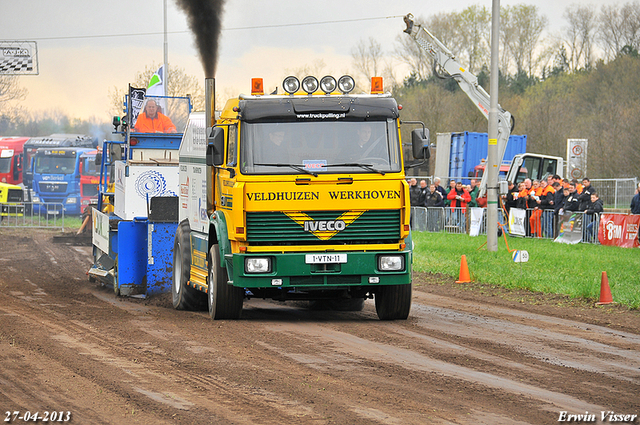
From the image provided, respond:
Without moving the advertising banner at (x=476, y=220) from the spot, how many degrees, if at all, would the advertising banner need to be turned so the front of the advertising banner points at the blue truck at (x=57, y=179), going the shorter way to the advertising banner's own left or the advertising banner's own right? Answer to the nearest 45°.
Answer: approximately 135° to the advertising banner's own right

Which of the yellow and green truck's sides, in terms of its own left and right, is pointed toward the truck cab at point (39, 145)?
back

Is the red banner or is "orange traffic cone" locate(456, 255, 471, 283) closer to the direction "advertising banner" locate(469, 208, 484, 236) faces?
the orange traffic cone

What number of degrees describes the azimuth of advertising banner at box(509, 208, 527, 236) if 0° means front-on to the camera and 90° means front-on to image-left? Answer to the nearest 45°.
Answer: approximately 0°

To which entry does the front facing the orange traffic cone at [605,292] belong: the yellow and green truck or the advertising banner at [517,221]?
the advertising banner

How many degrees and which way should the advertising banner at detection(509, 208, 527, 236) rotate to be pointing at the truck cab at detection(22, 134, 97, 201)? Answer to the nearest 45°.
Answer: approximately 135° to its right
